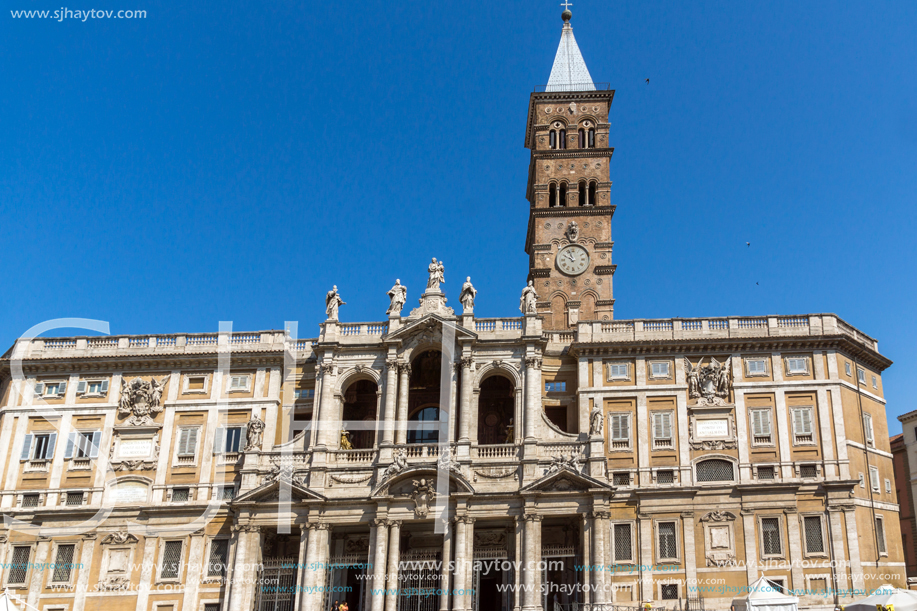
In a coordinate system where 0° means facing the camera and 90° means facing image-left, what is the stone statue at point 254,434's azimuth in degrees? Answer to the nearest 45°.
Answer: approximately 0°

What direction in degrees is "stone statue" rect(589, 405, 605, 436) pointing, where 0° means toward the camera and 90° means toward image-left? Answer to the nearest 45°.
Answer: approximately 0°

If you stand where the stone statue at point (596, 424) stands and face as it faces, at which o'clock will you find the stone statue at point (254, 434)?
the stone statue at point (254, 434) is roughly at 3 o'clock from the stone statue at point (596, 424).

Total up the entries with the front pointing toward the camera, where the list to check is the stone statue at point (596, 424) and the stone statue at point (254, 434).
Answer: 2
